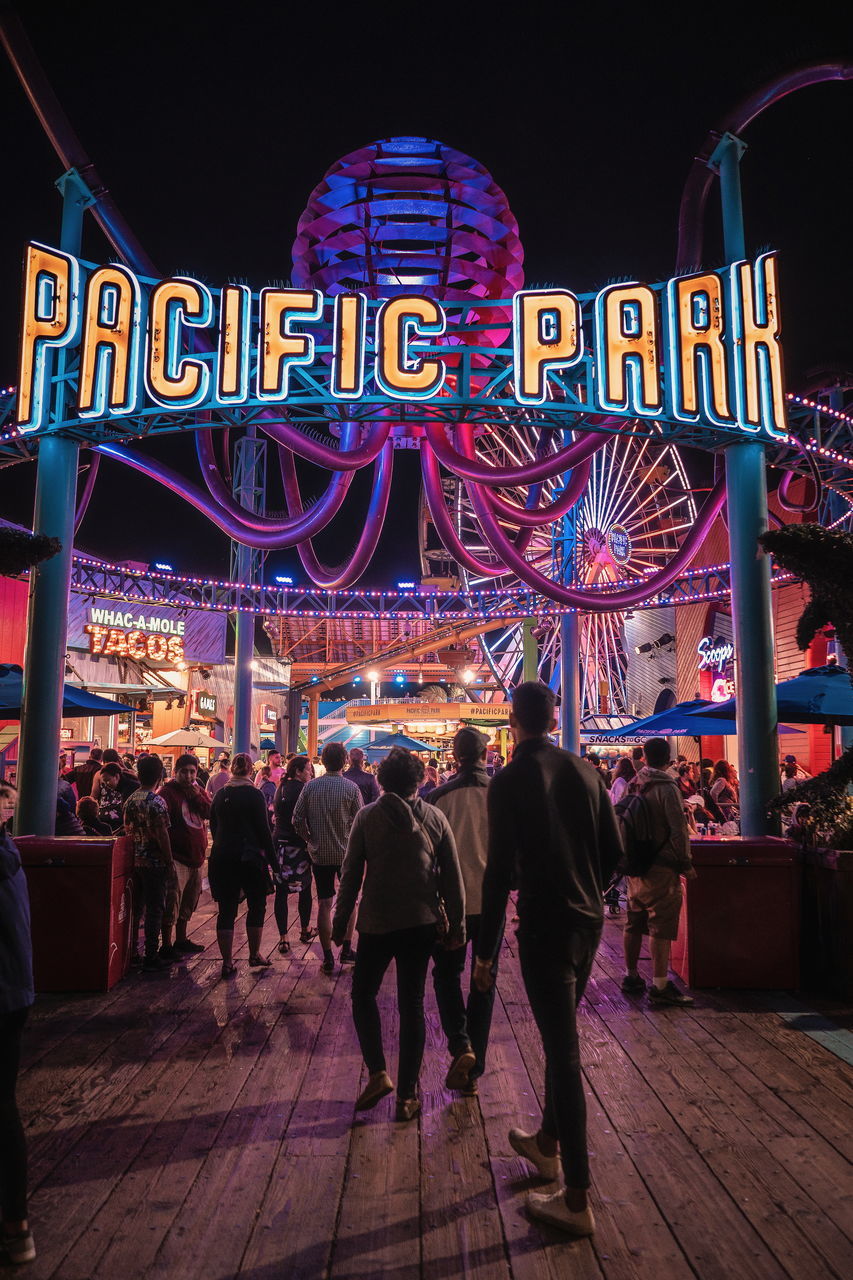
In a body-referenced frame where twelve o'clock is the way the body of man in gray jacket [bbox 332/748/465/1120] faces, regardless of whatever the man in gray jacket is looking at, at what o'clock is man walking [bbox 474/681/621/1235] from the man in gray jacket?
The man walking is roughly at 5 o'clock from the man in gray jacket.

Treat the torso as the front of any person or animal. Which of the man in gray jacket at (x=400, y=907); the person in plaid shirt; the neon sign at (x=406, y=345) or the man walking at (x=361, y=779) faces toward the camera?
the neon sign

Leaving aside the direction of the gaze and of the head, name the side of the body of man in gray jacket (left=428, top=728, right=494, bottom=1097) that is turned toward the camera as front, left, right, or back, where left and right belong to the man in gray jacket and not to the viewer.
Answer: back

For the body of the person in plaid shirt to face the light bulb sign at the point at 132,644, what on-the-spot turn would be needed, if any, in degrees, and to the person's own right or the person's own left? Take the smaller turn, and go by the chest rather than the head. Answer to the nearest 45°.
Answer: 0° — they already face it

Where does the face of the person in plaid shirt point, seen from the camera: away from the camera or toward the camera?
away from the camera

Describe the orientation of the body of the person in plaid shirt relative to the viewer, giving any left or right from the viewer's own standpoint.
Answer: facing away from the viewer

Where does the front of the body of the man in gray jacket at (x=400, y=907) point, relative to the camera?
away from the camera

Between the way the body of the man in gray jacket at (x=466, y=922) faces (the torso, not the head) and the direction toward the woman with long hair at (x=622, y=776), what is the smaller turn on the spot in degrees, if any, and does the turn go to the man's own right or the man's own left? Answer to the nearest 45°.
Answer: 0° — they already face them
